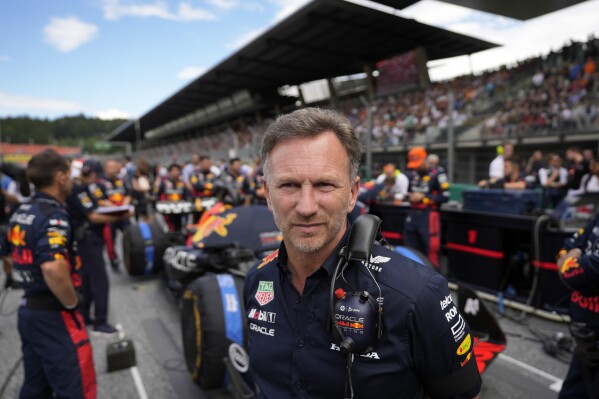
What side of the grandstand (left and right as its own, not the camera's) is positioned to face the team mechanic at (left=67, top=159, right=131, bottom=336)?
front

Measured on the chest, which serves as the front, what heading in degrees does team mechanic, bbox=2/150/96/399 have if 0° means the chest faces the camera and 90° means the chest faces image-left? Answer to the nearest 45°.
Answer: approximately 225°

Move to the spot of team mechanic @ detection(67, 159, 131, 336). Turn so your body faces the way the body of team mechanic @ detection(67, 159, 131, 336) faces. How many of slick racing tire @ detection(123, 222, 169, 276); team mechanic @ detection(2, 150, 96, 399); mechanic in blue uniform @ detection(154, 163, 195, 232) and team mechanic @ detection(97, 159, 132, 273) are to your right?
1

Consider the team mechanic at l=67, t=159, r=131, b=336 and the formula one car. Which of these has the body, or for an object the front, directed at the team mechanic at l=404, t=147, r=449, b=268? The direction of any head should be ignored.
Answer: the team mechanic at l=67, t=159, r=131, b=336

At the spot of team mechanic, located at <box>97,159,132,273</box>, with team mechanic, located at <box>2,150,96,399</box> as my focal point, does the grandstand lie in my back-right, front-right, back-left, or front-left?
back-left

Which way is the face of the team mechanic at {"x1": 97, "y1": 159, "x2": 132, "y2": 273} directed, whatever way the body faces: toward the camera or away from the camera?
toward the camera

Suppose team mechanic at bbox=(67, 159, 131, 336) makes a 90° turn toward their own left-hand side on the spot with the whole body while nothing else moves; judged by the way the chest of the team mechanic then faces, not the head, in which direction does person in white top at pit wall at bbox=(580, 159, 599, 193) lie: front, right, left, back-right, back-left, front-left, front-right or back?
right

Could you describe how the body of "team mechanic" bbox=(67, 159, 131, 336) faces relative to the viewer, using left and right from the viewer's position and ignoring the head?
facing to the right of the viewer

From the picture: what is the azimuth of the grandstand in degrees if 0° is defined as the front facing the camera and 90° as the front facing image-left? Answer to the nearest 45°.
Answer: approximately 45°

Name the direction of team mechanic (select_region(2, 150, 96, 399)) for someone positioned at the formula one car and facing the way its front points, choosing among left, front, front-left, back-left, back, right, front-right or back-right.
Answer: right

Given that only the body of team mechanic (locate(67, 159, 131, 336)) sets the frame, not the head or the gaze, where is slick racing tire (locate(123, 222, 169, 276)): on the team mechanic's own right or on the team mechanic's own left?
on the team mechanic's own left

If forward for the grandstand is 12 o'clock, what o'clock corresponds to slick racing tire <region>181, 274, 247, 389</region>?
The slick racing tire is roughly at 11 o'clock from the grandstand.
